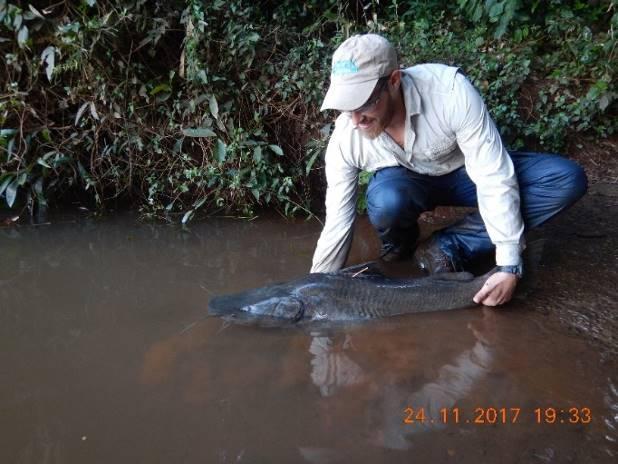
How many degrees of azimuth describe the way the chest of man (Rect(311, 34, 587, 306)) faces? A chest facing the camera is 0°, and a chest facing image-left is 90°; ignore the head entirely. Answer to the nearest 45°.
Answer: approximately 45°

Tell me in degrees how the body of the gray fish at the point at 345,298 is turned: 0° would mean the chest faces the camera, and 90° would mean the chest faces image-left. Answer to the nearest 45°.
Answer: approximately 90°
